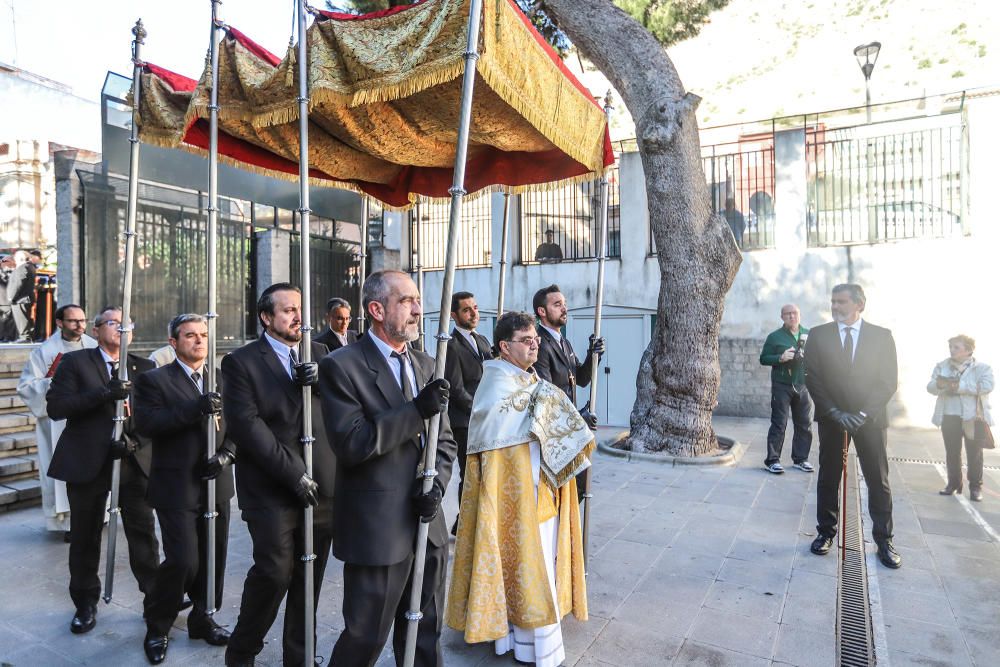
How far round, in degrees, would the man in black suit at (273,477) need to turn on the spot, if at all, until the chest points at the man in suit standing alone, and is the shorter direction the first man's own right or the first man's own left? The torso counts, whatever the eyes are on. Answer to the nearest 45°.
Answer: approximately 45° to the first man's own left

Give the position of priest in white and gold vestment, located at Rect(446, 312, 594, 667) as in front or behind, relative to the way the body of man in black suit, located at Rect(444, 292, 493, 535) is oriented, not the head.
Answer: in front

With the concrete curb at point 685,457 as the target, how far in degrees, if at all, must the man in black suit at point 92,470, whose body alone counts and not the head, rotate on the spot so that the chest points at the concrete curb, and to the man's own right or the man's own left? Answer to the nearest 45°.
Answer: approximately 45° to the man's own left

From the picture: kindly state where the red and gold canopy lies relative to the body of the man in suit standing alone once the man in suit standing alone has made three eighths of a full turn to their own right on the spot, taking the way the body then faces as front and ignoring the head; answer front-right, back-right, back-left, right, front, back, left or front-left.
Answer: left

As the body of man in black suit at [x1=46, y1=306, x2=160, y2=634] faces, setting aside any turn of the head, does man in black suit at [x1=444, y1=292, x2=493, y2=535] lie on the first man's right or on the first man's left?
on the first man's left

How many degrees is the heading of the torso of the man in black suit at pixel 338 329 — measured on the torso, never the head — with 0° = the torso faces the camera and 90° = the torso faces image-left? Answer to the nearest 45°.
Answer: approximately 315°

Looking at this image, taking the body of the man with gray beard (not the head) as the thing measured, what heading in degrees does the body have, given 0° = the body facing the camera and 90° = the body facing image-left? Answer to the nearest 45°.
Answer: approximately 315°

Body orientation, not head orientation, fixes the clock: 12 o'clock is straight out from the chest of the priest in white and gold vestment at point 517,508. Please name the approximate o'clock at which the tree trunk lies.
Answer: The tree trunk is roughly at 8 o'clock from the priest in white and gold vestment.

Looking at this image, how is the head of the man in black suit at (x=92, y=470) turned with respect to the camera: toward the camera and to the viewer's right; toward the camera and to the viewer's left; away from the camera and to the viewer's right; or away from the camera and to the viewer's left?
toward the camera and to the viewer's right
